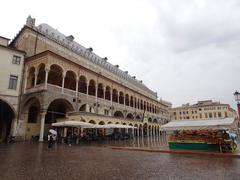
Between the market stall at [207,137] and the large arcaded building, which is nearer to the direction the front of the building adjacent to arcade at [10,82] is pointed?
the market stall

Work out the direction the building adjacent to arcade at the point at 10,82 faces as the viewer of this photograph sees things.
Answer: facing the viewer and to the right of the viewer

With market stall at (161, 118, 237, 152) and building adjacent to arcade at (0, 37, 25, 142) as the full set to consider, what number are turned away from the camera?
0

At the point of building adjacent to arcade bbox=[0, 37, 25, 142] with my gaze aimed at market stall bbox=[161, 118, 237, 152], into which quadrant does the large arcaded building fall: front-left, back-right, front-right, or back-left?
front-left

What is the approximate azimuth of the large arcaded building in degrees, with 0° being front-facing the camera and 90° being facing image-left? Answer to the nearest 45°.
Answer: approximately 315°

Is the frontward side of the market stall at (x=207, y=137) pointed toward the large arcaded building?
no

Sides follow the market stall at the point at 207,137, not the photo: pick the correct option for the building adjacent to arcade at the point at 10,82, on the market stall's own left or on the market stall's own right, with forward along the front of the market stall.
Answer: on the market stall's own right

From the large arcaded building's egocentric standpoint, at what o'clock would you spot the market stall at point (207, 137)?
The market stall is roughly at 12 o'clock from the large arcaded building.

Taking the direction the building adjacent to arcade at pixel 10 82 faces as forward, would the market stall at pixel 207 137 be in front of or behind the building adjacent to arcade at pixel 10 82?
in front

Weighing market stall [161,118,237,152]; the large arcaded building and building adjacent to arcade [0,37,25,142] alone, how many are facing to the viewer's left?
0

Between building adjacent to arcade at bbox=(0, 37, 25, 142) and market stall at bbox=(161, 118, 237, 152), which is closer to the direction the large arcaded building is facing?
the market stall

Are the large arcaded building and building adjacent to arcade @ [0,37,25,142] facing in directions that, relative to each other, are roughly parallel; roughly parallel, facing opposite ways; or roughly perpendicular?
roughly parallel
